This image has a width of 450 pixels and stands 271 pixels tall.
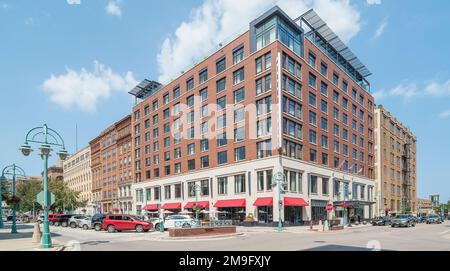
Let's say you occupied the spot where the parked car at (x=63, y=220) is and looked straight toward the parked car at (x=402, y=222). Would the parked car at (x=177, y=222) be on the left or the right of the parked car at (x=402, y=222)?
right

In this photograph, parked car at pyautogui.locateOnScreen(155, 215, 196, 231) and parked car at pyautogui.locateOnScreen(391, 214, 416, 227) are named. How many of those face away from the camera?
0

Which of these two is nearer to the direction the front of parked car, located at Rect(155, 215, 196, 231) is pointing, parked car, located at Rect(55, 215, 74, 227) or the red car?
the red car

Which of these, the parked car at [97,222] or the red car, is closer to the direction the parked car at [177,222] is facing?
the red car
